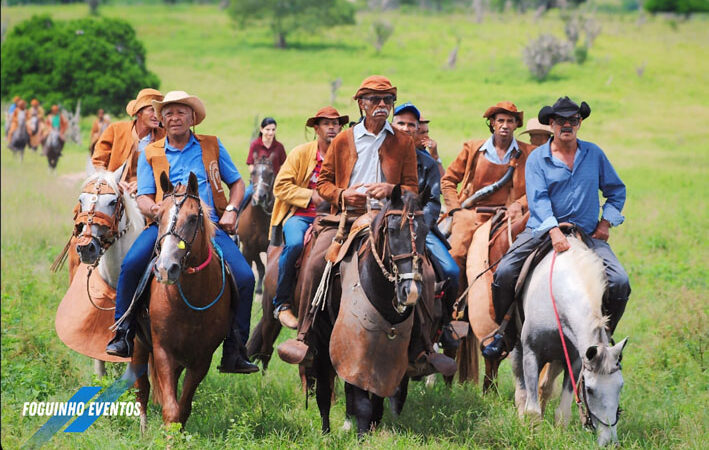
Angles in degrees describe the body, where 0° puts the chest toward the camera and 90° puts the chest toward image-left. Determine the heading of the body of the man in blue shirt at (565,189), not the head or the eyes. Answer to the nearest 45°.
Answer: approximately 0°

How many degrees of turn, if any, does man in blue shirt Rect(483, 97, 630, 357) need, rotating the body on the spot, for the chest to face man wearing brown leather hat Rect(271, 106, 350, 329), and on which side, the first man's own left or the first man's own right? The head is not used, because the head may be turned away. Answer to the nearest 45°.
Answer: approximately 90° to the first man's own right

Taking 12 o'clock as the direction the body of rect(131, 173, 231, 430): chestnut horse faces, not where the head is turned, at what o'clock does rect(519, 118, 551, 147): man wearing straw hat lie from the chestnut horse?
The man wearing straw hat is roughly at 8 o'clock from the chestnut horse.

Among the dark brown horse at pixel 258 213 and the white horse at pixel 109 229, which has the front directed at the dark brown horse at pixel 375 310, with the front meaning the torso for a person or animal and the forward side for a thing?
the dark brown horse at pixel 258 213
